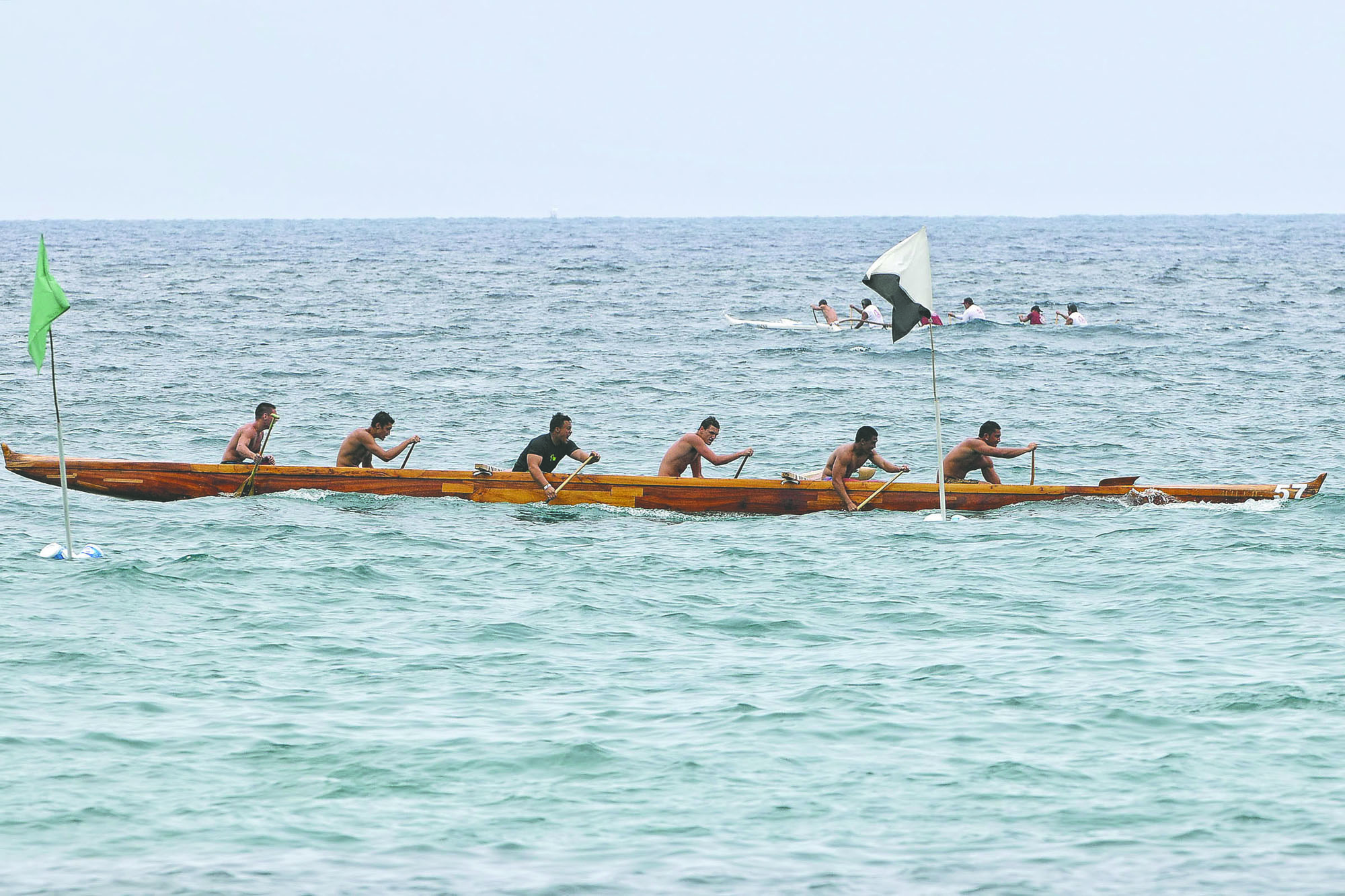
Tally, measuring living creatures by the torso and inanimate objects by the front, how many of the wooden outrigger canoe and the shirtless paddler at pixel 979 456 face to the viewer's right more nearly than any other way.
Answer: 2

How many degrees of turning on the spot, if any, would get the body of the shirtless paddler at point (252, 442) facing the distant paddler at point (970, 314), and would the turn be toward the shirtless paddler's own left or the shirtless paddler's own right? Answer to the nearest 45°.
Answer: approximately 45° to the shirtless paddler's own left

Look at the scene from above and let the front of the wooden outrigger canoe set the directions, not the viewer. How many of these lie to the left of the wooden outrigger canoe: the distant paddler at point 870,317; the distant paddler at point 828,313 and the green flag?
2

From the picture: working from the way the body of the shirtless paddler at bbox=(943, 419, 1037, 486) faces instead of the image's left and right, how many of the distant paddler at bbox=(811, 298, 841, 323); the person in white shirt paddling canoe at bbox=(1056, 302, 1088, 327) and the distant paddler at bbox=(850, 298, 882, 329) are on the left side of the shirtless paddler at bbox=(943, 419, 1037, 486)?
3

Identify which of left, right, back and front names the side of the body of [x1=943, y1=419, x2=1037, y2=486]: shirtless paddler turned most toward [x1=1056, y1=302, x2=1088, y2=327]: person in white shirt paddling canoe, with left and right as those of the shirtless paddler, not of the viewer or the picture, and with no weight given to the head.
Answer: left

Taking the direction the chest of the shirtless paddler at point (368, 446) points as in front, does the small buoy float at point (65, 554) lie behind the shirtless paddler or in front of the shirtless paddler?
behind

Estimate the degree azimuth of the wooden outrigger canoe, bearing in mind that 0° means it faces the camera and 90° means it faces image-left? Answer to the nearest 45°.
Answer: approximately 270°

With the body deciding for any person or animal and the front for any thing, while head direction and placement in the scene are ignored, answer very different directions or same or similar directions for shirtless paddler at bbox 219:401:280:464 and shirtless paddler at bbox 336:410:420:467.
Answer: same or similar directions

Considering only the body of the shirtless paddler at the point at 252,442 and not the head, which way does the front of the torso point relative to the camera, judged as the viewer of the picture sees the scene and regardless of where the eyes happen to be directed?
to the viewer's right

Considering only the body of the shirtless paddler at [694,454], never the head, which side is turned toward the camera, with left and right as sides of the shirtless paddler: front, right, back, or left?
right

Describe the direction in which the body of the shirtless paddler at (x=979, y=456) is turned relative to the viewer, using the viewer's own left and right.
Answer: facing to the right of the viewer

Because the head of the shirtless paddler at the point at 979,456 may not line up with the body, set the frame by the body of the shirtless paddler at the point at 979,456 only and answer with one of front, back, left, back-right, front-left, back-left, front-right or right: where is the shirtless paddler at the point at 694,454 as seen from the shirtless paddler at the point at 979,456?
back

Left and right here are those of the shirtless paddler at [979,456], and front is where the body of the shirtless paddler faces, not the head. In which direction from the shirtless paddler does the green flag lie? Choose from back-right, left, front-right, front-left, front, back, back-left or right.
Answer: back-right

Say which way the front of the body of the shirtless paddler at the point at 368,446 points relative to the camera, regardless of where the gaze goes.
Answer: to the viewer's right

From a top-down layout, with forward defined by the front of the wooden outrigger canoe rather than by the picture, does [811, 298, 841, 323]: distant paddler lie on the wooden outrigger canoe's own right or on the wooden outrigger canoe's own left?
on the wooden outrigger canoe's own left
